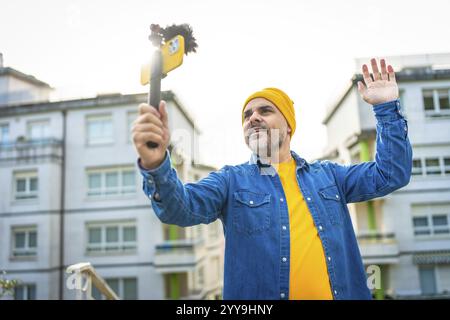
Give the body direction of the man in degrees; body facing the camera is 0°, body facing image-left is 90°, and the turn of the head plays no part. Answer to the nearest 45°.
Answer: approximately 0°

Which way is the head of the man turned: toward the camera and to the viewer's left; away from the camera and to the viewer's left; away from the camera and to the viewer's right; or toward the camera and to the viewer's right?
toward the camera and to the viewer's left

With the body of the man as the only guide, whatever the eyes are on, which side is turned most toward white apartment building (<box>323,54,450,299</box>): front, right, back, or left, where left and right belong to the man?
back

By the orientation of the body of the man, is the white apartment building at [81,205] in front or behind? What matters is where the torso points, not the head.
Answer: behind
